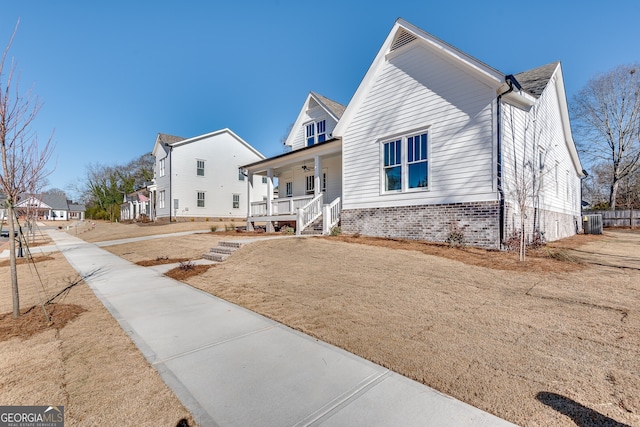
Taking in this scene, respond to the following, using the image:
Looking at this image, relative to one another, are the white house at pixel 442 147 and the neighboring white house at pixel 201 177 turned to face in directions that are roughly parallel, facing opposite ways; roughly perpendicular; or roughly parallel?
roughly parallel

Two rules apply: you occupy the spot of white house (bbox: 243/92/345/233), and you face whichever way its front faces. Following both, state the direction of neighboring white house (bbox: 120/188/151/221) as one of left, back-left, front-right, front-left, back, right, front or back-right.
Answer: right

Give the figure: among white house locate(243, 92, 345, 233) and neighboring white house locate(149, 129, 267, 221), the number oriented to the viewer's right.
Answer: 0

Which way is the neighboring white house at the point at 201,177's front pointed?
to the viewer's left

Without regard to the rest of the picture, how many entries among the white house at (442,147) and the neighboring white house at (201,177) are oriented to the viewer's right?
0

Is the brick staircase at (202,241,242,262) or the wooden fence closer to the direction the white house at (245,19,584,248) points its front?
the brick staircase

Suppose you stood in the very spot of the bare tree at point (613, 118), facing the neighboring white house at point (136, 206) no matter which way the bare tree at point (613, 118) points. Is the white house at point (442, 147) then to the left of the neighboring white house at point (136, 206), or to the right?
left

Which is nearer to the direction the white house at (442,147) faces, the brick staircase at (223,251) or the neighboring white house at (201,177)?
the brick staircase
